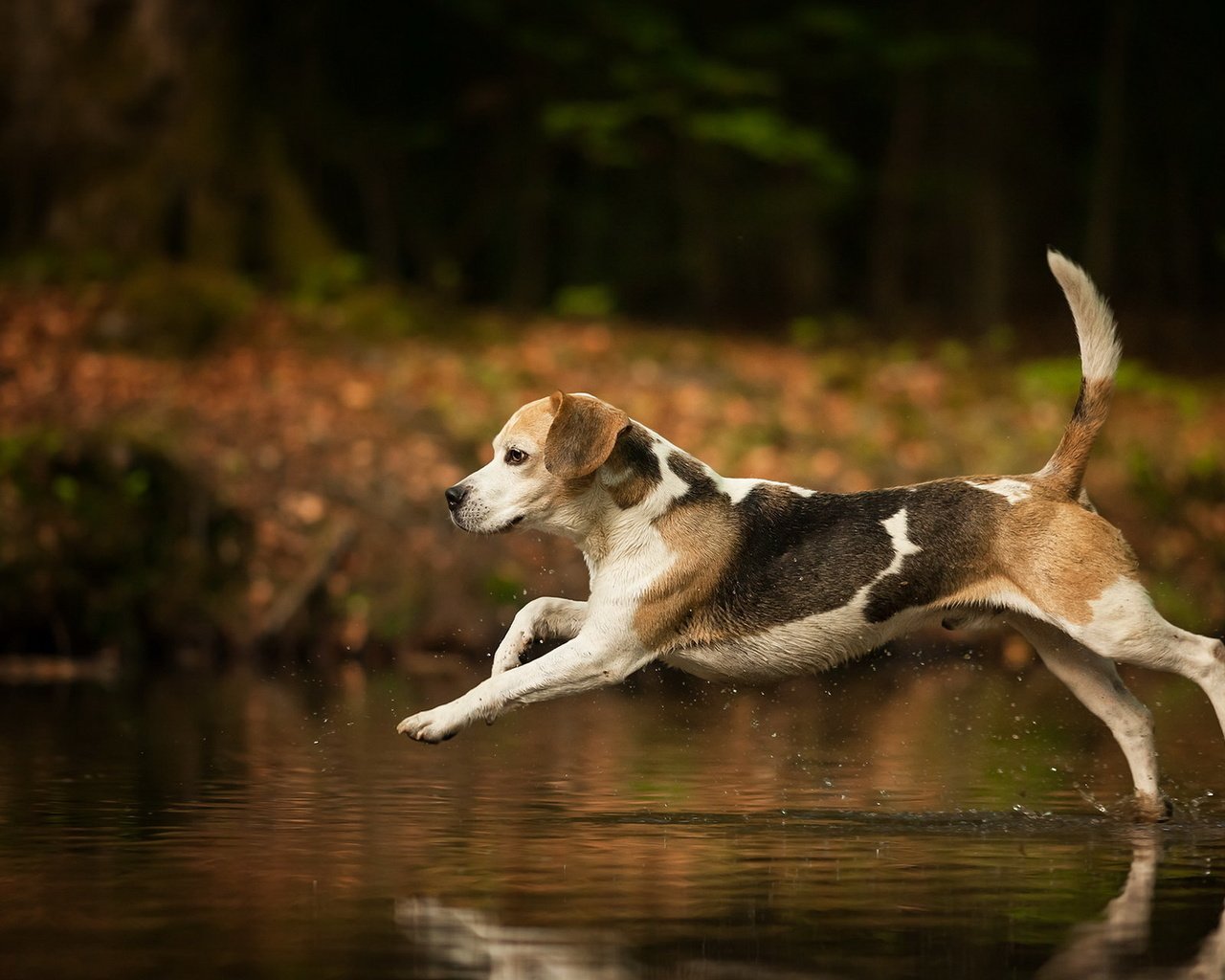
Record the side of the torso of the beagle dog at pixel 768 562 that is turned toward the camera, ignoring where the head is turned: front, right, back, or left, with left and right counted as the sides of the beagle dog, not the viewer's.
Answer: left
